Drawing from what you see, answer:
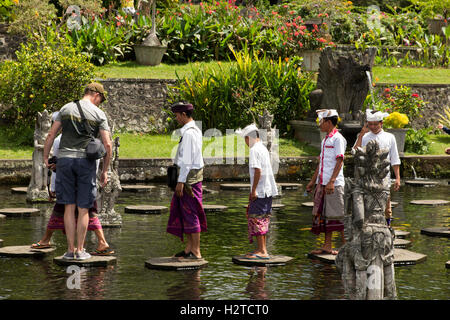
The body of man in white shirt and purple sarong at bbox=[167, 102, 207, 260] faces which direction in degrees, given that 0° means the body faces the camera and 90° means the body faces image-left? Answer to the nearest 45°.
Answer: approximately 90°

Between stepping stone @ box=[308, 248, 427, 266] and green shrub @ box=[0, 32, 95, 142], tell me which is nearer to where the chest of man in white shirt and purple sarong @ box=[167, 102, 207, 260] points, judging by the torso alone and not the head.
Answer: the green shrub

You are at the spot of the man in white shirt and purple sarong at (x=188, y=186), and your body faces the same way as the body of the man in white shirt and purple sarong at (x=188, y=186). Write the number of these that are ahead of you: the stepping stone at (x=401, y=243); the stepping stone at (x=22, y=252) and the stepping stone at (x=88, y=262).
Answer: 2

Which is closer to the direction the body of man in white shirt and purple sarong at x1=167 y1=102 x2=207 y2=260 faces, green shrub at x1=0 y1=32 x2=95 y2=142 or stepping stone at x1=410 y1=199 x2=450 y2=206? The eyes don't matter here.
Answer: the green shrub

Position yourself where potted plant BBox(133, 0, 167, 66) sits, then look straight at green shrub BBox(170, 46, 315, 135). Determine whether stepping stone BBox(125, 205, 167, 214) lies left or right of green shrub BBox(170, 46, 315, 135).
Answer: right

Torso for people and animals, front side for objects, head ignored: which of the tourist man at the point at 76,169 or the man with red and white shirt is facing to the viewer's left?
the man with red and white shirt

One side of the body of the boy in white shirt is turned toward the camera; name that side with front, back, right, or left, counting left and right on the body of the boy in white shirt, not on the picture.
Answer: left

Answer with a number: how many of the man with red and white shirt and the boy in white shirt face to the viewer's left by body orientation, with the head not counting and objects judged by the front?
2

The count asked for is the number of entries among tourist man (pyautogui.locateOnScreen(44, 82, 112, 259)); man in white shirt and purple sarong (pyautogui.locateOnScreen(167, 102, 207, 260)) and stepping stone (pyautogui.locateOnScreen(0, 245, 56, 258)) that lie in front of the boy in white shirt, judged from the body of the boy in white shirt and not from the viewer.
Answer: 3

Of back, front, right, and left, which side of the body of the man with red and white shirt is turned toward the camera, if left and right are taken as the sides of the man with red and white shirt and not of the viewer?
left

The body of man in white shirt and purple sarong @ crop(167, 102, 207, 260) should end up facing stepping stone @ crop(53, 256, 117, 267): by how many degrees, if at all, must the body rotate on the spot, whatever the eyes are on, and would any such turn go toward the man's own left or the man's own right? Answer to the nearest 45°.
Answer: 0° — they already face it

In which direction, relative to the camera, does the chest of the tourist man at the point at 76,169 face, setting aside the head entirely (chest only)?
away from the camera
